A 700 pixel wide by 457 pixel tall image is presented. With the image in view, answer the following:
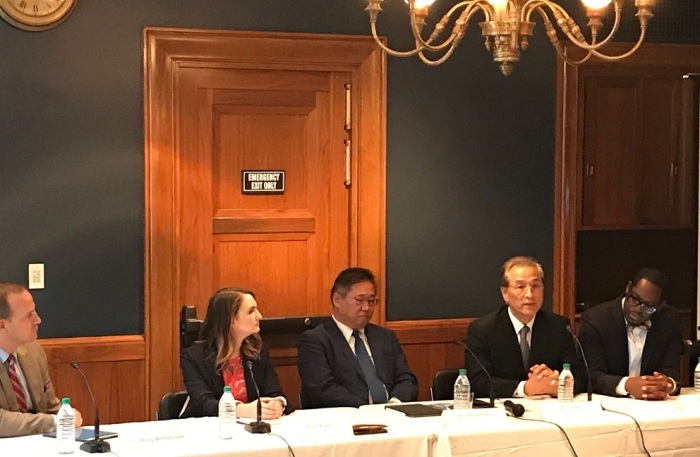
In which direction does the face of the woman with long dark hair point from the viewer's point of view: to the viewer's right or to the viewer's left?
to the viewer's right

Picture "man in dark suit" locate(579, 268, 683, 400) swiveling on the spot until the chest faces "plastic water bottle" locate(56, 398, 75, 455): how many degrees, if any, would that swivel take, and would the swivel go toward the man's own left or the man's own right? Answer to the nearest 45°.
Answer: approximately 45° to the man's own right

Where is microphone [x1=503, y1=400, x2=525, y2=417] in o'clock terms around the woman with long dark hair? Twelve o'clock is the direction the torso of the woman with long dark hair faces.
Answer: The microphone is roughly at 11 o'clock from the woman with long dark hair.

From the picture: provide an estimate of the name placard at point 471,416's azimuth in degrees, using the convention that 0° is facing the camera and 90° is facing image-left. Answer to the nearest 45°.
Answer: approximately 0°
